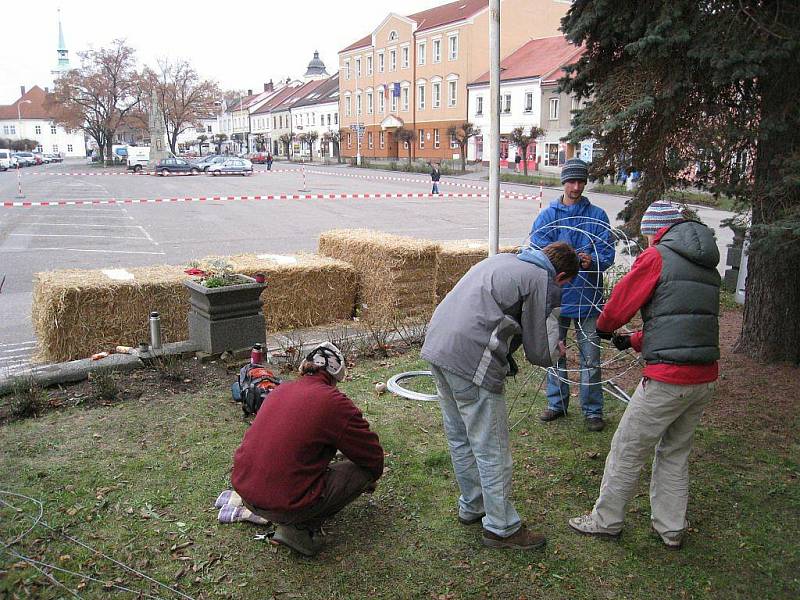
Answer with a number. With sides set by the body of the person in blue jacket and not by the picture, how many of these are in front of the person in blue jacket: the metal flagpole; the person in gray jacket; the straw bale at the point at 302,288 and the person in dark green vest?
2

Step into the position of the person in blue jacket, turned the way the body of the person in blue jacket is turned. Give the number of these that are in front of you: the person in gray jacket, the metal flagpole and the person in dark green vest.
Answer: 2

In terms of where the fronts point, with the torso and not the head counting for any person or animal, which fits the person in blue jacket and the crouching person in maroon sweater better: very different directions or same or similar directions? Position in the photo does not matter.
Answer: very different directions

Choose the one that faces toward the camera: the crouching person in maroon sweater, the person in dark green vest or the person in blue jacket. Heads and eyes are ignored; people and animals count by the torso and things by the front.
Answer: the person in blue jacket

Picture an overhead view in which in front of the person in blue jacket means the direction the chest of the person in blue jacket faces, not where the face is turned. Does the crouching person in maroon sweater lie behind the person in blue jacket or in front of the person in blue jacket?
in front

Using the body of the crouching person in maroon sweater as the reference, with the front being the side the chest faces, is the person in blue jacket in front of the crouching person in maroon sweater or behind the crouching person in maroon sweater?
in front

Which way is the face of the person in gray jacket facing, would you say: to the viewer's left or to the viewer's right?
to the viewer's right

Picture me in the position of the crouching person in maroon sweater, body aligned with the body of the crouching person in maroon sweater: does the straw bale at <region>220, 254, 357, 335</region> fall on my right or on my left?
on my left

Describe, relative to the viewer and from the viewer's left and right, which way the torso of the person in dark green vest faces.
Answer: facing away from the viewer and to the left of the viewer

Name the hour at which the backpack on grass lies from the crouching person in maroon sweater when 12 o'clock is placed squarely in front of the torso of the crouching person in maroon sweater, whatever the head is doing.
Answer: The backpack on grass is roughly at 10 o'clock from the crouching person in maroon sweater.

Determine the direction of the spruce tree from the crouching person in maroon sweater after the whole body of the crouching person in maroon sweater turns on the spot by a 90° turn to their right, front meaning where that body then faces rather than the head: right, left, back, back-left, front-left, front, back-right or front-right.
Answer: left

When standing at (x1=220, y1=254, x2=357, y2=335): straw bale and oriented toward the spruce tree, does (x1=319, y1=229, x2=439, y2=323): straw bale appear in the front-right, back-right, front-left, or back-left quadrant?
front-left

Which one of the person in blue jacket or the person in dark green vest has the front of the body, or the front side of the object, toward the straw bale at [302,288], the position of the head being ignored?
the person in dark green vest

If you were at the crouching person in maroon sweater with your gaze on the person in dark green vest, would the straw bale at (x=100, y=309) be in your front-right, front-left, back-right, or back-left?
back-left

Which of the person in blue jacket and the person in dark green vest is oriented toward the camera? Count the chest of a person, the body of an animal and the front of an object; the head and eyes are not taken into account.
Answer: the person in blue jacket

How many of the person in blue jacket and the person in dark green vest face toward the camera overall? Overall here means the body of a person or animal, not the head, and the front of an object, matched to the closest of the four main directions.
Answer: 1

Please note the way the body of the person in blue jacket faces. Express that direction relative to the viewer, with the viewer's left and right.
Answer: facing the viewer
